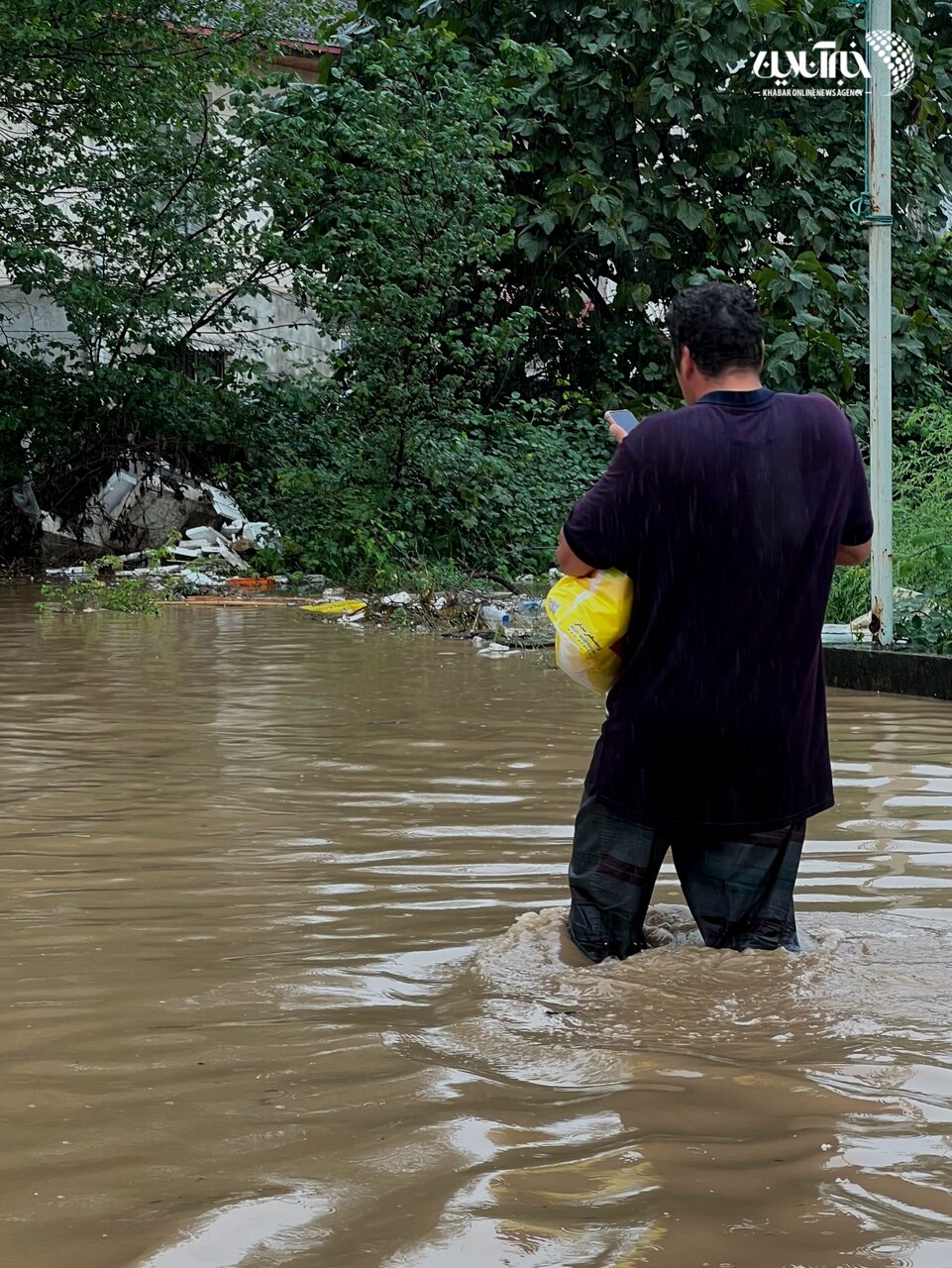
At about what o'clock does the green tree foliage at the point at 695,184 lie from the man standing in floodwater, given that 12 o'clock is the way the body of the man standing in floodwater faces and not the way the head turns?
The green tree foliage is roughly at 12 o'clock from the man standing in floodwater.

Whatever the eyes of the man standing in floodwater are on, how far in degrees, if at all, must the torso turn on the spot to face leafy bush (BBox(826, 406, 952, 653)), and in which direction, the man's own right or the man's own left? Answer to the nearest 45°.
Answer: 0° — they already face it

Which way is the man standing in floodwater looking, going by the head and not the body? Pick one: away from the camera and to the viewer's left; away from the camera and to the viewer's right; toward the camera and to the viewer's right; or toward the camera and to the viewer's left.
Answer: away from the camera and to the viewer's left

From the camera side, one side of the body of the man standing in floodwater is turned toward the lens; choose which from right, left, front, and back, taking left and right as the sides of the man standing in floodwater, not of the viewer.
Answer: back
